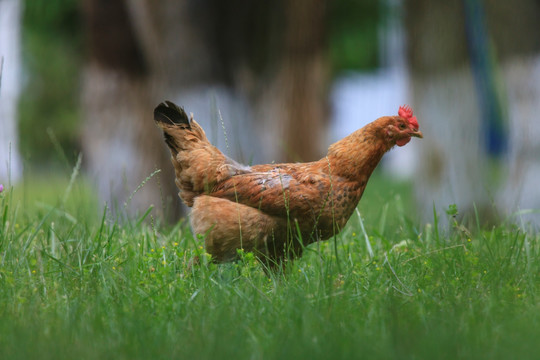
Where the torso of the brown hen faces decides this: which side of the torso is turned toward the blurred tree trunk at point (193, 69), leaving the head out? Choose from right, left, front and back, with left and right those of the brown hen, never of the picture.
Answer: left

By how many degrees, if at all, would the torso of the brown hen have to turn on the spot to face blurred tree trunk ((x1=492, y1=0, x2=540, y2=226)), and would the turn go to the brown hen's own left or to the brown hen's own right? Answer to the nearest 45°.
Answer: approximately 45° to the brown hen's own left

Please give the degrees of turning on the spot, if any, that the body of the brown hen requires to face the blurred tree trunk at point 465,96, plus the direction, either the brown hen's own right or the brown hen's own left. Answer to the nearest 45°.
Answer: approximately 45° to the brown hen's own left

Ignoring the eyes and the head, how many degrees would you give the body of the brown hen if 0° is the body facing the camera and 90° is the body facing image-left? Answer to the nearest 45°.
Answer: approximately 270°
